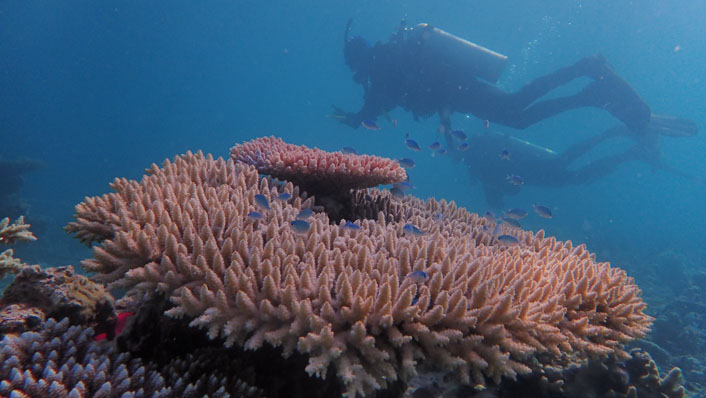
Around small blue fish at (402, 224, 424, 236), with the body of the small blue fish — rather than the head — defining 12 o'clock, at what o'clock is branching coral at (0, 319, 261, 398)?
The branching coral is roughly at 11 o'clock from the small blue fish.

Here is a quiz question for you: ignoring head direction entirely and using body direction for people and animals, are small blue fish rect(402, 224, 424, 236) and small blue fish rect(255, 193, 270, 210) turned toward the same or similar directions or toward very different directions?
same or similar directions

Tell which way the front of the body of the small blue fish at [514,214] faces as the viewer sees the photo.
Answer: to the viewer's left

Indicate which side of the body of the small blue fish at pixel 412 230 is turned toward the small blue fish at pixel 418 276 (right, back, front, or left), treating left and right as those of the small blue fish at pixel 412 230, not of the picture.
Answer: left

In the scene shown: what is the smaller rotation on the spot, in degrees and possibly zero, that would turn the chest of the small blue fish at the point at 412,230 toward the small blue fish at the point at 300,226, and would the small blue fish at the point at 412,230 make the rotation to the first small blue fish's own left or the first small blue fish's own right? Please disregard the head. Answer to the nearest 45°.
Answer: approximately 45° to the first small blue fish's own left

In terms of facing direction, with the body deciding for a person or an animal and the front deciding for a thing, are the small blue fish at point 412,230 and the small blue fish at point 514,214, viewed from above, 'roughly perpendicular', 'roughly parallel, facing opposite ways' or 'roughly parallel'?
roughly parallel

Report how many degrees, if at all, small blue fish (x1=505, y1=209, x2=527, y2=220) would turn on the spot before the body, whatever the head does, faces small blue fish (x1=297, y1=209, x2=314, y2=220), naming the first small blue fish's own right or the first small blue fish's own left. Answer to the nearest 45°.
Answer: approximately 45° to the first small blue fish's own left

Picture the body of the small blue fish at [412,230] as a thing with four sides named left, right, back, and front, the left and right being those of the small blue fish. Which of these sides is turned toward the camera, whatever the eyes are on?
left
